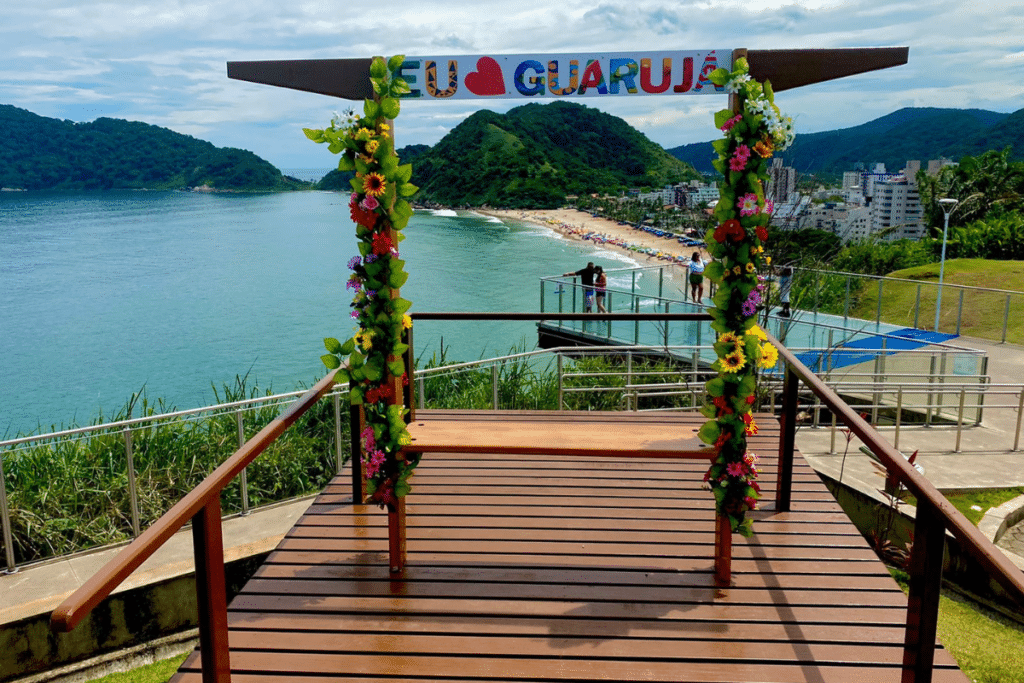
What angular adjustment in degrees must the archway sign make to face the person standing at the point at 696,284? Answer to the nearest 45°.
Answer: approximately 180°

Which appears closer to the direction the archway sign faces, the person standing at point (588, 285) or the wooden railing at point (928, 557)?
the wooden railing

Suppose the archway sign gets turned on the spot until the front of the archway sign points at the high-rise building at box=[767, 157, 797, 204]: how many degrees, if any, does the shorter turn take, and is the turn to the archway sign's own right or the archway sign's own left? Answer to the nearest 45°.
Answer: approximately 135° to the archway sign's own left

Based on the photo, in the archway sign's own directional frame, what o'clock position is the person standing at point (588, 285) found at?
The person standing is roughly at 6 o'clock from the archway sign.

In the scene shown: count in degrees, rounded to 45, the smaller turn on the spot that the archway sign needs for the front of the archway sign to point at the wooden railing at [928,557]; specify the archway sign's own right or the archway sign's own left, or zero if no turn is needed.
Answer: approximately 45° to the archway sign's own left

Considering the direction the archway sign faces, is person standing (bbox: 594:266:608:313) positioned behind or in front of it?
behind

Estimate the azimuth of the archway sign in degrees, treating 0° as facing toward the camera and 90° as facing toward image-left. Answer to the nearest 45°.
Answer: approximately 0°

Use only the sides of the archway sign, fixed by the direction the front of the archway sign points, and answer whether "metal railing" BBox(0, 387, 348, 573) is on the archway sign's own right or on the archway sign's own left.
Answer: on the archway sign's own right

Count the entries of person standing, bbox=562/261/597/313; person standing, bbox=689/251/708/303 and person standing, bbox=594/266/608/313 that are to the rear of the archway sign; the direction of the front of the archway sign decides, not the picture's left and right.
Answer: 3
